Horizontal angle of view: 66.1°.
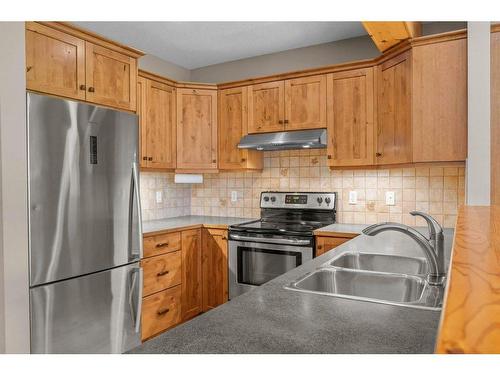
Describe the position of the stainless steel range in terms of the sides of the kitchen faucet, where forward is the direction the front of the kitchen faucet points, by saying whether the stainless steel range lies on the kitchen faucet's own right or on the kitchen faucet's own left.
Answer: on the kitchen faucet's own right

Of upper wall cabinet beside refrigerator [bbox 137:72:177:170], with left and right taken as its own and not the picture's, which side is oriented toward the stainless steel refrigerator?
right

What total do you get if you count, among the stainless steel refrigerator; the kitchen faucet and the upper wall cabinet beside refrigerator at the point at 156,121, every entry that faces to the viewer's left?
1

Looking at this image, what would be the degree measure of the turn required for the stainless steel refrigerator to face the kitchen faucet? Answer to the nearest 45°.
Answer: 0° — it already faces it

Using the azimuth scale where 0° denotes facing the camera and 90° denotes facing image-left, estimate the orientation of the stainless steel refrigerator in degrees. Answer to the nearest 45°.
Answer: approximately 315°

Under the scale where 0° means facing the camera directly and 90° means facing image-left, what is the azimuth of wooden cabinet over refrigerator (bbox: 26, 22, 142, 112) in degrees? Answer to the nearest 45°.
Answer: approximately 315°

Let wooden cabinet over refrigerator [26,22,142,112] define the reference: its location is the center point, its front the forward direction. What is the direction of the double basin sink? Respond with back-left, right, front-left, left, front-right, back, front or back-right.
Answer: front

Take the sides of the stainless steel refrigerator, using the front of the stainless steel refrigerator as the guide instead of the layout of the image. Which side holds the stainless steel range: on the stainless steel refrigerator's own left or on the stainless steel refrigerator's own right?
on the stainless steel refrigerator's own left

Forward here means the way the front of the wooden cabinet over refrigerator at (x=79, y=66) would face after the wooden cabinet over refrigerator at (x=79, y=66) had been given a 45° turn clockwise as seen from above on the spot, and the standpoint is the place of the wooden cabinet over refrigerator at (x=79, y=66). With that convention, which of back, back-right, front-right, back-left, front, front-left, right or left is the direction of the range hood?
left

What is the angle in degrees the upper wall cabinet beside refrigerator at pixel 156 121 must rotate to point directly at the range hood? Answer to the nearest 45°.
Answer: approximately 45° to its left

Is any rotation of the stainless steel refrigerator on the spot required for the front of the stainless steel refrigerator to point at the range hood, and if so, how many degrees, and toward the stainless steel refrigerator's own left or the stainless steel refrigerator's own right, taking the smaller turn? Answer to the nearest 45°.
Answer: approximately 45° to the stainless steel refrigerator's own left

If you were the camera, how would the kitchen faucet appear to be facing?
facing to the left of the viewer
